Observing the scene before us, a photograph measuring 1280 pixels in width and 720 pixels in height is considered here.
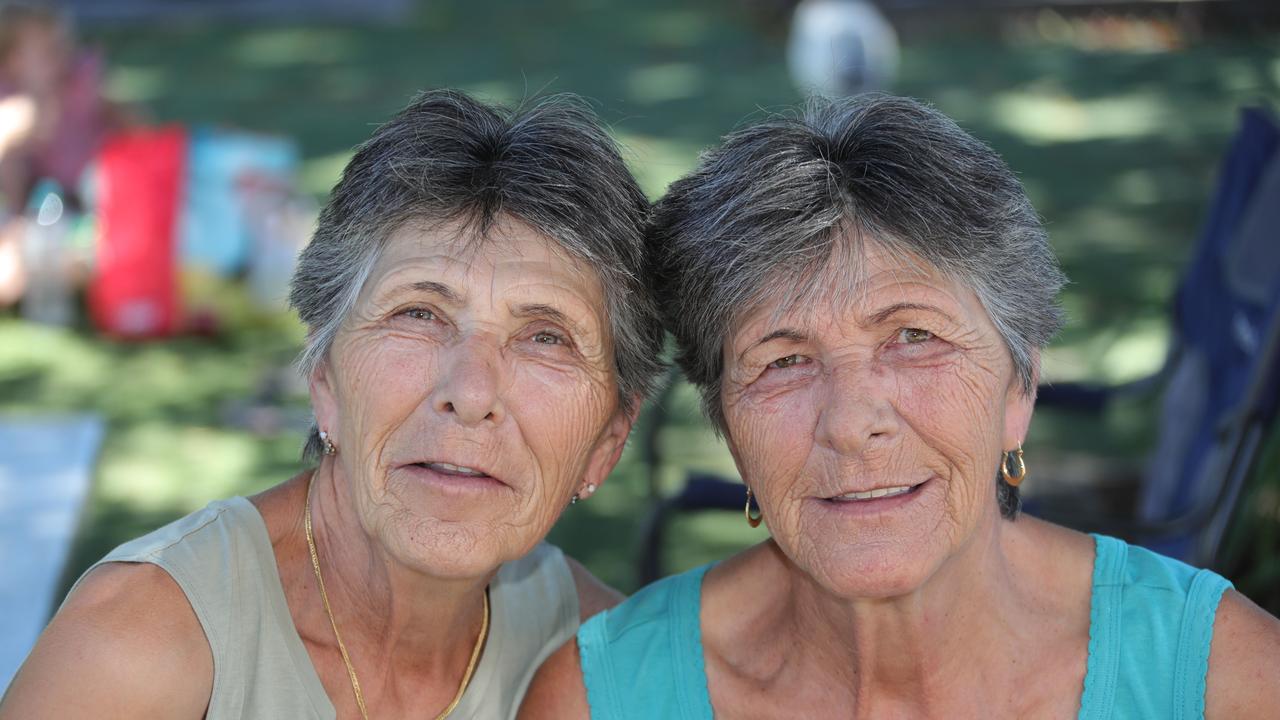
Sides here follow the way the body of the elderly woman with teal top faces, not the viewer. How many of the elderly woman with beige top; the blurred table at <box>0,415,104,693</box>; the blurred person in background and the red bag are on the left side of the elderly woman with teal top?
0

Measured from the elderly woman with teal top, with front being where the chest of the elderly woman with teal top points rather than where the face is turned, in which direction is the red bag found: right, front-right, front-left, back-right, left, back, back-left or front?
back-right

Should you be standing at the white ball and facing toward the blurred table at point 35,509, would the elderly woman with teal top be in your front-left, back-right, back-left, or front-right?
front-left

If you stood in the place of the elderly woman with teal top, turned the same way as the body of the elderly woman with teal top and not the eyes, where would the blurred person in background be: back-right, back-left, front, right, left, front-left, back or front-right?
back-right

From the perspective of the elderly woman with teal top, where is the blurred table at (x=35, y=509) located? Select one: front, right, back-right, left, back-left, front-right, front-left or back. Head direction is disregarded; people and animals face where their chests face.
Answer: back-right

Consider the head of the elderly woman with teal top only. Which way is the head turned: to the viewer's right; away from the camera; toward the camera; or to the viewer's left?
toward the camera

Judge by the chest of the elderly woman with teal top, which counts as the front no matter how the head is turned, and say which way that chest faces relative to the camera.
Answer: toward the camera

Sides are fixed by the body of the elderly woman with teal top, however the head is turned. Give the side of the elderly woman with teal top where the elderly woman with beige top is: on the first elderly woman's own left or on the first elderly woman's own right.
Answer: on the first elderly woman's own right

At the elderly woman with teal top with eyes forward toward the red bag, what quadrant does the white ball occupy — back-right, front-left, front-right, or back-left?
front-right

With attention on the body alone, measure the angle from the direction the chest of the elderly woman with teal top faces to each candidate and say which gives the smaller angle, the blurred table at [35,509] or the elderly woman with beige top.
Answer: the elderly woman with beige top

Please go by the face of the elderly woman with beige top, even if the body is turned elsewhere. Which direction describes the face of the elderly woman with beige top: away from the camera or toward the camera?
toward the camera

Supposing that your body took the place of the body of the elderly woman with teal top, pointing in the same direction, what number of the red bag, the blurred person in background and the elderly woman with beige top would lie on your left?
0

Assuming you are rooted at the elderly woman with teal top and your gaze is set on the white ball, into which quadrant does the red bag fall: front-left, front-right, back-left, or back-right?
front-left

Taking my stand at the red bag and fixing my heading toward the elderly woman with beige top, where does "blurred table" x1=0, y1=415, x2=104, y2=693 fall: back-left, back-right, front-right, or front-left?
front-right

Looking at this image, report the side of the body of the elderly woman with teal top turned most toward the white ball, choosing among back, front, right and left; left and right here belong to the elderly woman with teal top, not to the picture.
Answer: back
